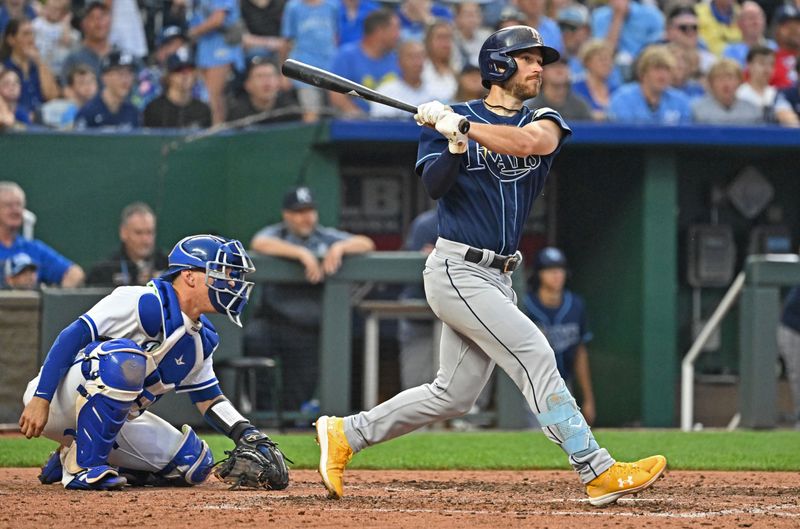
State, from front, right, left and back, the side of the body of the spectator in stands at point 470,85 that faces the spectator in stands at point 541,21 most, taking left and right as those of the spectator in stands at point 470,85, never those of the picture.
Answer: back

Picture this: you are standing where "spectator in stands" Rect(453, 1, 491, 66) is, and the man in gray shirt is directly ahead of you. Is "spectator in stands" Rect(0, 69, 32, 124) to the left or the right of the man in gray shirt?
right

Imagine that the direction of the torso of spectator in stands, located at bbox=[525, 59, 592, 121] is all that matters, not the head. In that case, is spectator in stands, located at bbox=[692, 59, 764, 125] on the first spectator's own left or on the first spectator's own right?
on the first spectator's own left

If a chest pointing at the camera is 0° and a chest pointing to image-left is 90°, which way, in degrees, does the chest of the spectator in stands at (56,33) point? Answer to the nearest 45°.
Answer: approximately 0°

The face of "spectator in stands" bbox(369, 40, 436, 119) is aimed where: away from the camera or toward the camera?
toward the camera

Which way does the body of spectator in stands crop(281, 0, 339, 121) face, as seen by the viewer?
toward the camera

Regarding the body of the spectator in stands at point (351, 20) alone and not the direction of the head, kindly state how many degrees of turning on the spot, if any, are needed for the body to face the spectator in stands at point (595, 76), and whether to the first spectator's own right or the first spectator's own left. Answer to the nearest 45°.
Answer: approximately 90° to the first spectator's own left

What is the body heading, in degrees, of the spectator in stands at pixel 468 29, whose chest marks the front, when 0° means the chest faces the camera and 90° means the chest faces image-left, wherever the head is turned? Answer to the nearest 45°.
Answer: approximately 0°

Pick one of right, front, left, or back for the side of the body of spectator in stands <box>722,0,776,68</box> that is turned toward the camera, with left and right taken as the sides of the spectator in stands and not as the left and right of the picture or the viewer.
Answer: front

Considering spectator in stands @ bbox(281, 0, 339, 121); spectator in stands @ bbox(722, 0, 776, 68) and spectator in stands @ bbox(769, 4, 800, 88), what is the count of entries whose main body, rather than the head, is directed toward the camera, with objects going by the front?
3

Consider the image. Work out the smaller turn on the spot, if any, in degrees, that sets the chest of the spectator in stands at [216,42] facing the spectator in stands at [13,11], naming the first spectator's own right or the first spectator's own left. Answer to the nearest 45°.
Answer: approximately 135° to the first spectator's own right

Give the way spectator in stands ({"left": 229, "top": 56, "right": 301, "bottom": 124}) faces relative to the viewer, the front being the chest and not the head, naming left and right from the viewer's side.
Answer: facing the viewer
